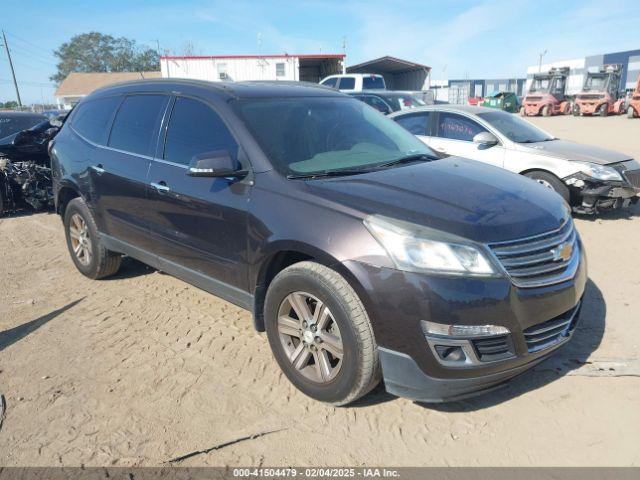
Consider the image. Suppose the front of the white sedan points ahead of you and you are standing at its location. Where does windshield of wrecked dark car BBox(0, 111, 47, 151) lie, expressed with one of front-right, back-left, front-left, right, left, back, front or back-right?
back-right

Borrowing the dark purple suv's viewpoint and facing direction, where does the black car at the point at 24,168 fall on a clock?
The black car is roughly at 6 o'clock from the dark purple suv.

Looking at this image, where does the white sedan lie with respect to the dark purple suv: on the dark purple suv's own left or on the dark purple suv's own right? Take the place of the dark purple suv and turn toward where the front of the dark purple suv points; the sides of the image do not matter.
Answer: on the dark purple suv's own left

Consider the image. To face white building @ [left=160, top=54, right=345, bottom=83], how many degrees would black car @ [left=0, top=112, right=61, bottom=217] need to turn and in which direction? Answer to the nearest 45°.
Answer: approximately 90° to its left

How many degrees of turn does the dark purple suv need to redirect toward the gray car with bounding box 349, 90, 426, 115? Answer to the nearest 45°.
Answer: approximately 135° to its left

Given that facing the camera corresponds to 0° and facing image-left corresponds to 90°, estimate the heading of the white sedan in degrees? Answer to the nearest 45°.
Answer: approximately 315°

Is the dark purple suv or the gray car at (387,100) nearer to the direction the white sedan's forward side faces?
the dark purple suv

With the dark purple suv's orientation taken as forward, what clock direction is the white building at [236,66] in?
The white building is roughly at 7 o'clock from the dark purple suv.

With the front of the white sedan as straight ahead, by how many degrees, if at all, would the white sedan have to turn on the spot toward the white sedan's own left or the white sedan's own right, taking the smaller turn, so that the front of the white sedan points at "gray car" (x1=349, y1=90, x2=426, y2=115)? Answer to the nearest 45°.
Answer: approximately 180°

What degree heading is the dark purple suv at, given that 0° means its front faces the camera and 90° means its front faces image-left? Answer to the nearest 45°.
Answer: approximately 315°
